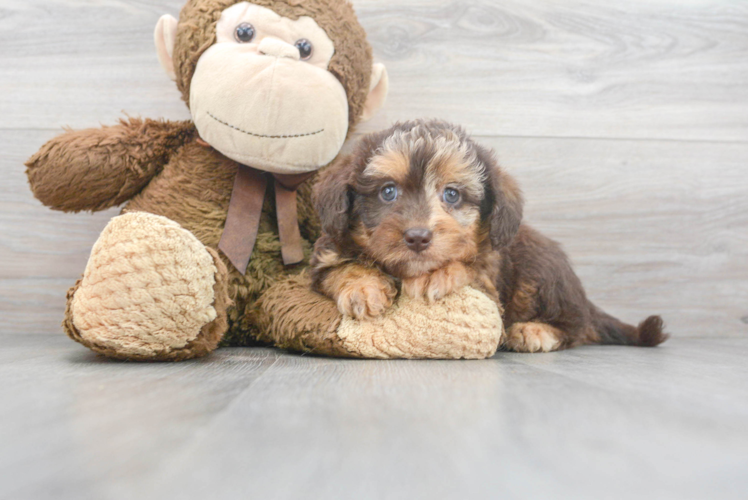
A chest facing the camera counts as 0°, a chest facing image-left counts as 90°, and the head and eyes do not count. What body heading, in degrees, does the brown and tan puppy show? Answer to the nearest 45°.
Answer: approximately 45°
